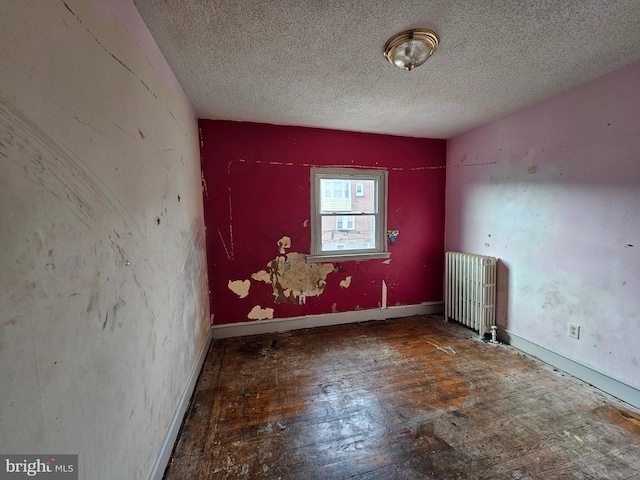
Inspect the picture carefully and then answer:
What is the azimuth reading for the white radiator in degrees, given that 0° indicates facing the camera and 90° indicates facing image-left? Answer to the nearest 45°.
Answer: approximately 45°

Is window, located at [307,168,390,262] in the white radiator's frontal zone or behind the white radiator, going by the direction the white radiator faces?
frontal zone

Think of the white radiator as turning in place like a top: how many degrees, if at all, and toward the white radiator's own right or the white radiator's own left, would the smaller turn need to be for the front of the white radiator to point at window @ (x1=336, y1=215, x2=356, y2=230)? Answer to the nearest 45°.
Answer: approximately 45° to the white radiator's own right

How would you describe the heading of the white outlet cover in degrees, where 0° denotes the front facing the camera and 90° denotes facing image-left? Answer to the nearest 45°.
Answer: approximately 45°

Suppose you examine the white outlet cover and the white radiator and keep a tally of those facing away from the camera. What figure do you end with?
0

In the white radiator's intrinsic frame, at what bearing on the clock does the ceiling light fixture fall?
The ceiling light fixture is roughly at 11 o'clock from the white radiator.

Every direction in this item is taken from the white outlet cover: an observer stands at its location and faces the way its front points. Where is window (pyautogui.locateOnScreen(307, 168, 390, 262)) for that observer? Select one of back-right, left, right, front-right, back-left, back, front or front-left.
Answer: front-right

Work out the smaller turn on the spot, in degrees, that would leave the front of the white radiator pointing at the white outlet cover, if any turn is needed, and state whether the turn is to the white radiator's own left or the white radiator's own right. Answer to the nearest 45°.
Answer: approximately 90° to the white radiator's own left
